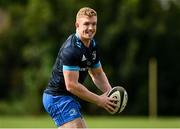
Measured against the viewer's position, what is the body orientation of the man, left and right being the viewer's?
facing the viewer and to the right of the viewer
